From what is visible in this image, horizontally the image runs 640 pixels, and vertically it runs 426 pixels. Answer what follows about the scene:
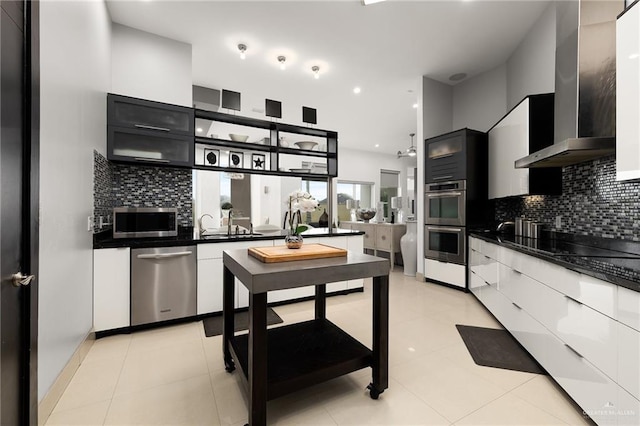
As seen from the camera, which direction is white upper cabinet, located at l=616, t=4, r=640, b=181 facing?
to the viewer's left

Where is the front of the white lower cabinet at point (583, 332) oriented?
to the viewer's left

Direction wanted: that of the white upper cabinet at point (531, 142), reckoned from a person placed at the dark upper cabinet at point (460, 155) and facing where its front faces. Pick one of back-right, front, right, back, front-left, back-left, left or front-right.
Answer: left

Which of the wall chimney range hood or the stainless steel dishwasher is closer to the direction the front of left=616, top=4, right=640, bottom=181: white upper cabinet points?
the stainless steel dishwasher

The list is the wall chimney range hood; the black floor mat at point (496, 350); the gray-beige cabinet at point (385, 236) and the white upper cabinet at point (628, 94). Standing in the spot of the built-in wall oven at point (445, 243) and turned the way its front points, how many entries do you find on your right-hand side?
1

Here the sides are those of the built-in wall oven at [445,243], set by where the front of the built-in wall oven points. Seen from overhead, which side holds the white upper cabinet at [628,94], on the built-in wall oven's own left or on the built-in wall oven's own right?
on the built-in wall oven's own left

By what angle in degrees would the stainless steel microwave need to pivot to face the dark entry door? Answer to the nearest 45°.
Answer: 0° — it already faces it

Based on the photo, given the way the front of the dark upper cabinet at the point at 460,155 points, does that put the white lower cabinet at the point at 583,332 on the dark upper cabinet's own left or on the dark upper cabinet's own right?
on the dark upper cabinet's own left

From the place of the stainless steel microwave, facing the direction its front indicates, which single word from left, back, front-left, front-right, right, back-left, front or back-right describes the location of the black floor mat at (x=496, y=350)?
front-left
